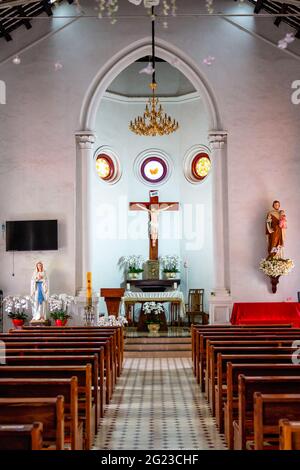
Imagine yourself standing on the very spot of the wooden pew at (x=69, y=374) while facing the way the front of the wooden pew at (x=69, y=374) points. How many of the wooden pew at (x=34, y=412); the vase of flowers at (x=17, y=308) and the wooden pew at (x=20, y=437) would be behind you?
2

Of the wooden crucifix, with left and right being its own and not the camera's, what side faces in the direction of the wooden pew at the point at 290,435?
front

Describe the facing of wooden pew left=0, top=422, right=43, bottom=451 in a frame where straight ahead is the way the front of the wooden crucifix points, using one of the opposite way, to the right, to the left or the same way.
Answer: the opposite way

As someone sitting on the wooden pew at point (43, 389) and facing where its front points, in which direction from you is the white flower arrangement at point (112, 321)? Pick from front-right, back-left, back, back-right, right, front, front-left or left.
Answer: front

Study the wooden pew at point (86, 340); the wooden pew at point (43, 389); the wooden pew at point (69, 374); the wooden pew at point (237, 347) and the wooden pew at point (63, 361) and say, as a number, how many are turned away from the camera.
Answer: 5

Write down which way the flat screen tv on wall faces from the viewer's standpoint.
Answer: facing the viewer

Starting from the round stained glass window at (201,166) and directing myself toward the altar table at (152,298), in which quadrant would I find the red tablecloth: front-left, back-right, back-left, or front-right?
front-left

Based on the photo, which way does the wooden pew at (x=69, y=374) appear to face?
away from the camera

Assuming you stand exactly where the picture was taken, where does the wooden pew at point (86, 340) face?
facing away from the viewer

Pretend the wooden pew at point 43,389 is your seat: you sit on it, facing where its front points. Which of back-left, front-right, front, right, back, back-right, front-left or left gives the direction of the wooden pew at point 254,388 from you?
right

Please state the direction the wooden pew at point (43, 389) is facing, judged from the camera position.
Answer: facing away from the viewer

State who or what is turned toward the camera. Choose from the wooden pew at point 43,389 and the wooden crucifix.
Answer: the wooden crucifix

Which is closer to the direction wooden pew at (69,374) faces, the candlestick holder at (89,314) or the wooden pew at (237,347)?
the candlestick holder

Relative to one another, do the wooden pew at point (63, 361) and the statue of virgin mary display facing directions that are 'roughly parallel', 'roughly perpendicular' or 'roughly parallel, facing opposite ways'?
roughly parallel, facing opposite ways

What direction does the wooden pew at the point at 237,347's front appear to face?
away from the camera

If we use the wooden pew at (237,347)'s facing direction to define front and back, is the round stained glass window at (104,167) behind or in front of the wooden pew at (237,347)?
in front

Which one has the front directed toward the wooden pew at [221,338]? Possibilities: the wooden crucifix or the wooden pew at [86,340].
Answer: the wooden crucifix

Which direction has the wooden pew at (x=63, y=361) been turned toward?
away from the camera

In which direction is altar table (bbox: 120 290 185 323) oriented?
toward the camera

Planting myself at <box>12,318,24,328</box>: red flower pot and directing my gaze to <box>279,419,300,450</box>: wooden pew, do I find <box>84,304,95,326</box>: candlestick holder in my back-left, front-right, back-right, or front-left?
front-left

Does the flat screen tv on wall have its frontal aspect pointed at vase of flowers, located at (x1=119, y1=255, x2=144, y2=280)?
no

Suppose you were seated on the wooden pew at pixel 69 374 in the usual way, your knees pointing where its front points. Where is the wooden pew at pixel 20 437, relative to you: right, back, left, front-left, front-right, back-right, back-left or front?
back

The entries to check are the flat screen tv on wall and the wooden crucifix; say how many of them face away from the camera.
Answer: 0
